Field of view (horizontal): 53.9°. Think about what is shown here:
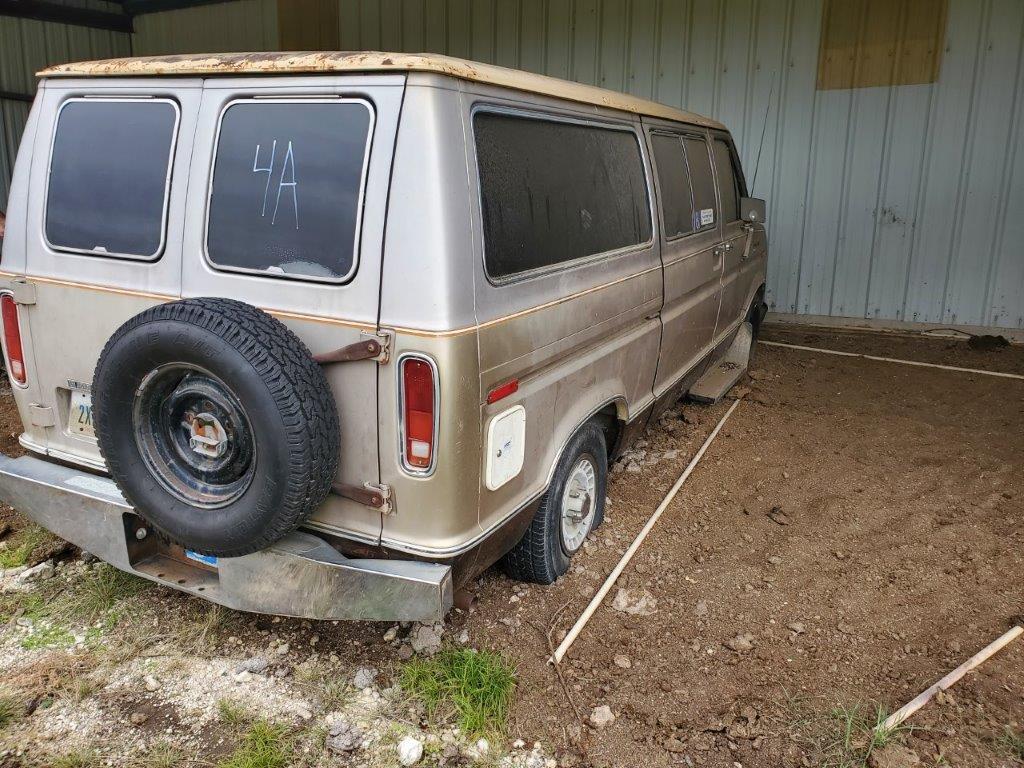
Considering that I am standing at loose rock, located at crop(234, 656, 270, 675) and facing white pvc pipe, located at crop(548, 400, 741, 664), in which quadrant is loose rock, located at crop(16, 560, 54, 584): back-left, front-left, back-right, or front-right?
back-left

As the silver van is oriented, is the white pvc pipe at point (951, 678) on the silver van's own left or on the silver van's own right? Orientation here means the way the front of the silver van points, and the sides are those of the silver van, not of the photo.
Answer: on the silver van's own right

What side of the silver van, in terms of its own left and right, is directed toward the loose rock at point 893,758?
right

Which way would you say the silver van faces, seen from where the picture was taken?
facing away from the viewer and to the right of the viewer
